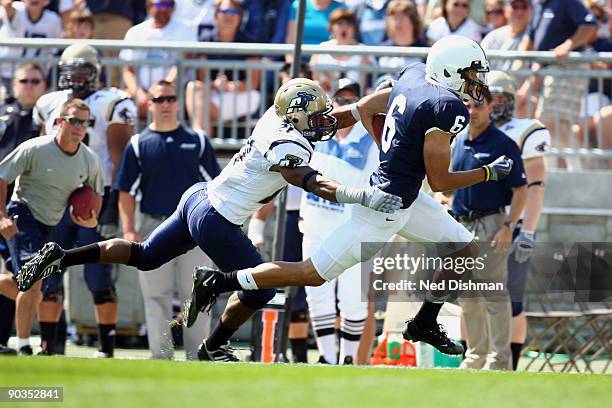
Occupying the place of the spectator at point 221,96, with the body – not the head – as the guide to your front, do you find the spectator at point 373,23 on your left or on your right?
on your left

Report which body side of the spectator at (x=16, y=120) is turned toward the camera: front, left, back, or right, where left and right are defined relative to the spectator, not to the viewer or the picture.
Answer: front

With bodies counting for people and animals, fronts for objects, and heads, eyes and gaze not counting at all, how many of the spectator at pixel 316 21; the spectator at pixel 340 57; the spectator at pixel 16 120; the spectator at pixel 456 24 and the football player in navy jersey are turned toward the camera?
4

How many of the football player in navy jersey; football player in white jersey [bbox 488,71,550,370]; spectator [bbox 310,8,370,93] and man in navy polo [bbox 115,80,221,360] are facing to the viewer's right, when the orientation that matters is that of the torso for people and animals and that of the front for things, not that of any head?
1

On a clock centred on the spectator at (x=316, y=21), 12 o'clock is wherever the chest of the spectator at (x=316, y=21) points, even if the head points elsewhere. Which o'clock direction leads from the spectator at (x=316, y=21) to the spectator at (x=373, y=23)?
the spectator at (x=373, y=23) is roughly at 9 o'clock from the spectator at (x=316, y=21).

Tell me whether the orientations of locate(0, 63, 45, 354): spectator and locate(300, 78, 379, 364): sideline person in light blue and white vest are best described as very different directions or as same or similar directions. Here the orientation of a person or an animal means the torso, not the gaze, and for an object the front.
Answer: same or similar directions

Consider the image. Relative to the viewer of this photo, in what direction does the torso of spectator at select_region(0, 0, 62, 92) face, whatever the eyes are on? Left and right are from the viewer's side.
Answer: facing the viewer

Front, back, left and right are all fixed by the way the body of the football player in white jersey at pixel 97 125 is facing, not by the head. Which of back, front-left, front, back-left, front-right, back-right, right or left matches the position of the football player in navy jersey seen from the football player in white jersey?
front-left

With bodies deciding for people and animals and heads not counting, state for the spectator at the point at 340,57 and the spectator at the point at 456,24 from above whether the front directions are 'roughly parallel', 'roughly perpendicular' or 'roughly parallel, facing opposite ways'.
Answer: roughly parallel

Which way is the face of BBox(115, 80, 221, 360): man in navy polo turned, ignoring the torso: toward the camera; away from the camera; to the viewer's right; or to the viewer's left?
toward the camera

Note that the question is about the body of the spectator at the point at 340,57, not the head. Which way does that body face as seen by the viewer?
toward the camera

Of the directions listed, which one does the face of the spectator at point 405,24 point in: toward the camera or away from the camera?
toward the camera

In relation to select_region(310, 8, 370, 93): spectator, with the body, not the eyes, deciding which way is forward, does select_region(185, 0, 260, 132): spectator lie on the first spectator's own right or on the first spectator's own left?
on the first spectator's own right

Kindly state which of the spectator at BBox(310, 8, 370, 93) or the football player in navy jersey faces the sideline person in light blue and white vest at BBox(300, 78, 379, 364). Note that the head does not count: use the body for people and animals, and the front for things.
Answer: the spectator

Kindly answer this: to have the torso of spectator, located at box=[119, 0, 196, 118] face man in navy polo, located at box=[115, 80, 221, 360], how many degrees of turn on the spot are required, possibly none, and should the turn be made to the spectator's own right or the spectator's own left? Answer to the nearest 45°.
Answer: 0° — they already face them
